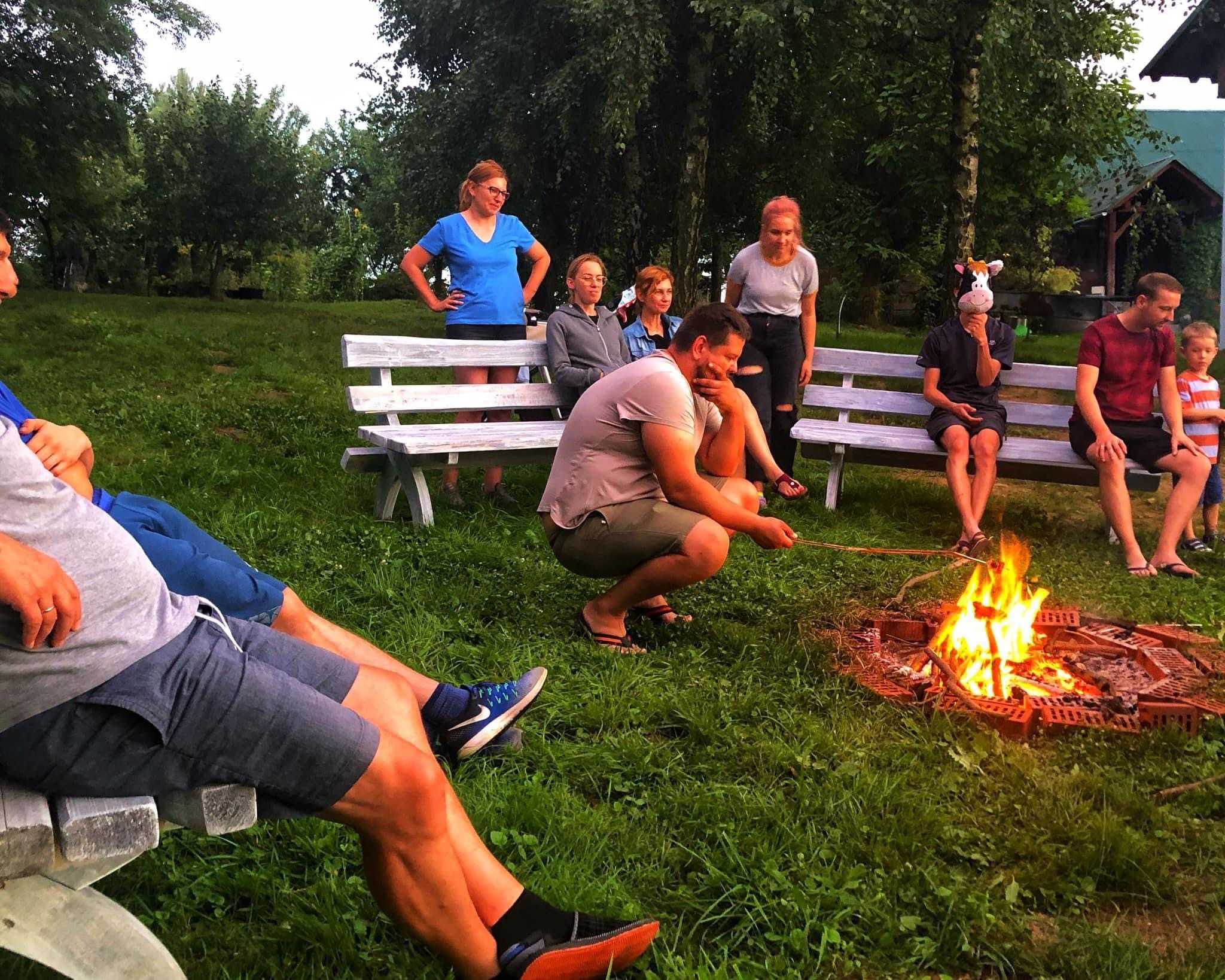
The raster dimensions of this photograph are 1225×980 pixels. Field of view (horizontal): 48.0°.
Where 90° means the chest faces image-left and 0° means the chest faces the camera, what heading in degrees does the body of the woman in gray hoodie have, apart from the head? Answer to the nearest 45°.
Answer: approximately 315°

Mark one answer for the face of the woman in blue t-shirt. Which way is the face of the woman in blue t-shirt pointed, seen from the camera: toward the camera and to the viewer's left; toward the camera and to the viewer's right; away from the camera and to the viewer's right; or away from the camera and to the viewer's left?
toward the camera and to the viewer's right

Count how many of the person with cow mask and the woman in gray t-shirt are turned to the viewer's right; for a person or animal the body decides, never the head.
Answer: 0

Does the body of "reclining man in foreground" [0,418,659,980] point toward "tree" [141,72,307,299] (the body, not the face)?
no

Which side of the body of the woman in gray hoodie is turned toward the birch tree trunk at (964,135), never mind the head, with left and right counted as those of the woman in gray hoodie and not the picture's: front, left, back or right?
left

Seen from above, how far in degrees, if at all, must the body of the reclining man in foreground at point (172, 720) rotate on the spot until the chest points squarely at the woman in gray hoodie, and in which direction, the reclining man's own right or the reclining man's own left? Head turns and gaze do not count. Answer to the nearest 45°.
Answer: approximately 90° to the reclining man's own left

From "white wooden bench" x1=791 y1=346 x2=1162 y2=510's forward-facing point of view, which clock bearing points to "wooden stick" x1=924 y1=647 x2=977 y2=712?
The wooden stick is roughly at 12 o'clock from the white wooden bench.

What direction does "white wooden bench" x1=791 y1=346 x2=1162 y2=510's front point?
toward the camera

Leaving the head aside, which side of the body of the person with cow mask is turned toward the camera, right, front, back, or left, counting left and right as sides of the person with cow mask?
front

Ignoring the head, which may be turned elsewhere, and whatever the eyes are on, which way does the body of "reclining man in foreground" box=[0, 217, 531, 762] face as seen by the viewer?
to the viewer's right

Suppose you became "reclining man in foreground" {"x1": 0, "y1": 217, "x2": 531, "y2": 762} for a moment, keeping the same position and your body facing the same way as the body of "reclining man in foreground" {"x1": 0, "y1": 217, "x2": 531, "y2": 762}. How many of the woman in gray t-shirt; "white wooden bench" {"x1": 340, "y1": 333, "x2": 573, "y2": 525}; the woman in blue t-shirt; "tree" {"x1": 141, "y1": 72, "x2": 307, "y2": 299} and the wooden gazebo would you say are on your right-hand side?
0

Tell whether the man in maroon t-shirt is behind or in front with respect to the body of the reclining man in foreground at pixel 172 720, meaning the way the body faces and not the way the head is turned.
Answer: in front

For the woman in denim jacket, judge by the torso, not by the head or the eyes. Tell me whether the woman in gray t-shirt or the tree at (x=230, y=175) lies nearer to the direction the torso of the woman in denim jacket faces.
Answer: the woman in gray t-shirt

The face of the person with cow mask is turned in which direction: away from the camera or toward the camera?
toward the camera

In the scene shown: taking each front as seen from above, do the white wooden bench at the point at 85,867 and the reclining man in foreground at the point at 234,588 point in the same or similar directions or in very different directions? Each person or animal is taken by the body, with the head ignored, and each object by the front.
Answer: same or similar directions

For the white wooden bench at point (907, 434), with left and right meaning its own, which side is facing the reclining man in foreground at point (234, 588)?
front

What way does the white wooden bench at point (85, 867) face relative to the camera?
to the viewer's right
